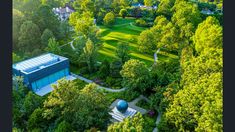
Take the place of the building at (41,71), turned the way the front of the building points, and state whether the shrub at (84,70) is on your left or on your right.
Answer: on your left

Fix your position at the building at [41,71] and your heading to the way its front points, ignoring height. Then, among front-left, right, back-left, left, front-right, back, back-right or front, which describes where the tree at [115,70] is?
front-left

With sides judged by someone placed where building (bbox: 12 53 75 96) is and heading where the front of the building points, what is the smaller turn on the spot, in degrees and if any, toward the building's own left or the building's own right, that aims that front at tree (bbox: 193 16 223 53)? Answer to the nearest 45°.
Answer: approximately 45° to the building's own left

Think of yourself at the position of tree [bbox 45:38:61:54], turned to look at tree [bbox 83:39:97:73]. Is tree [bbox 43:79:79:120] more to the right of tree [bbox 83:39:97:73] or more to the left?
right

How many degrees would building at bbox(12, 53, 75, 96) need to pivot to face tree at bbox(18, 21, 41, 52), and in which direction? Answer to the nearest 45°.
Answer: approximately 135° to its left

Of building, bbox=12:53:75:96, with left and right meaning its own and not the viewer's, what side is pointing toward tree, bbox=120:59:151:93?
front

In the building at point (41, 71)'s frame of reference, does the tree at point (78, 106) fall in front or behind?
in front

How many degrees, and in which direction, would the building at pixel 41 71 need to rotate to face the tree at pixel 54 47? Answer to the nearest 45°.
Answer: approximately 135° to its left

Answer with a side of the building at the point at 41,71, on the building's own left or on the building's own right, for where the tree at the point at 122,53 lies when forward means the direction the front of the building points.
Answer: on the building's own left

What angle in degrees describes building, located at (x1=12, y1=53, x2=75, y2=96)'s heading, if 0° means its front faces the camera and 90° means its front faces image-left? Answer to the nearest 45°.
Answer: approximately 315°

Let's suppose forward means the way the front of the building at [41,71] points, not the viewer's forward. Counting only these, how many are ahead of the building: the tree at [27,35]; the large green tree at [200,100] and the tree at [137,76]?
2

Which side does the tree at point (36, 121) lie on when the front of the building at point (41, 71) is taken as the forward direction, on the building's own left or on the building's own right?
on the building's own right

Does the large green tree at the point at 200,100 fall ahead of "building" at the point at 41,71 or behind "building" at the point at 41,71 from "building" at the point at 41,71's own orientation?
ahead
